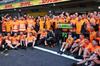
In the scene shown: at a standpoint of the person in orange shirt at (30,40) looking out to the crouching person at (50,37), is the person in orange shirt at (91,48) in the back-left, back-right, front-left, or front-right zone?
front-right

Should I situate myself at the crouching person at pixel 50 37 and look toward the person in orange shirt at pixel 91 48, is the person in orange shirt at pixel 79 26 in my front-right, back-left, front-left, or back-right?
front-left

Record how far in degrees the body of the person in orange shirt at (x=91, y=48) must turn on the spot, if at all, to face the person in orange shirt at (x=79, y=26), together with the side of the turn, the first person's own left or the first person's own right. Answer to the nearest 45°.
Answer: approximately 135° to the first person's own right

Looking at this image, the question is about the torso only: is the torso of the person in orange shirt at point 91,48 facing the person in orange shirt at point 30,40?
no

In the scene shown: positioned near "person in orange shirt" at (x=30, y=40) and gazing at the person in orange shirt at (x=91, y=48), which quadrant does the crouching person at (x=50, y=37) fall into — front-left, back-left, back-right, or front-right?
front-left

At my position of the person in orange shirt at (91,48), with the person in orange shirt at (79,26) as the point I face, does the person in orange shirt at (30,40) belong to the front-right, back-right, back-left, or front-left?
front-left

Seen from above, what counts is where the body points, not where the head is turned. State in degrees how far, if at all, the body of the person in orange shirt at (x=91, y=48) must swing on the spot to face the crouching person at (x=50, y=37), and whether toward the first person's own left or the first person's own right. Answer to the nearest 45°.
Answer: approximately 90° to the first person's own right

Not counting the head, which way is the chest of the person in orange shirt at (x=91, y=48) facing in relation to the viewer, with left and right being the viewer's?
facing the viewer and to the left of the viewer

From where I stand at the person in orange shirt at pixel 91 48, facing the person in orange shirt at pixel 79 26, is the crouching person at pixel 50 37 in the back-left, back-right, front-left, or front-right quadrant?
front-left
